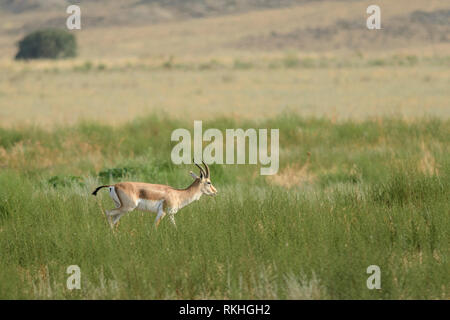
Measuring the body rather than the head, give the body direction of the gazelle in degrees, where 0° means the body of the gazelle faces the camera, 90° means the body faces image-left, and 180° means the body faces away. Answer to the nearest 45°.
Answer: approximately 270°
